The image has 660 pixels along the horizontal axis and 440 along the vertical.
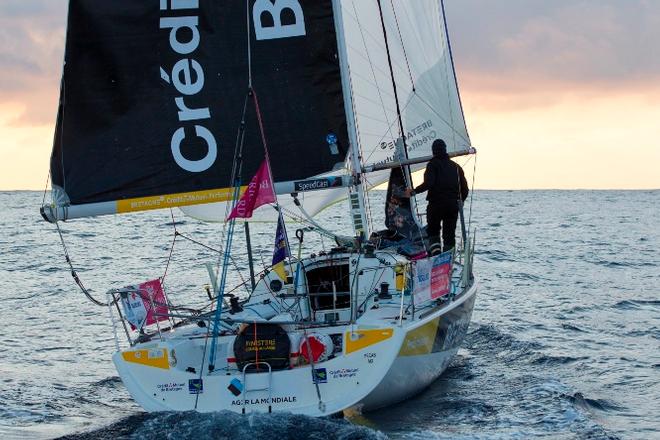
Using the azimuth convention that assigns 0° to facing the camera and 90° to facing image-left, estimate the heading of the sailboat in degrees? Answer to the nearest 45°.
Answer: approximately 225°
